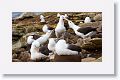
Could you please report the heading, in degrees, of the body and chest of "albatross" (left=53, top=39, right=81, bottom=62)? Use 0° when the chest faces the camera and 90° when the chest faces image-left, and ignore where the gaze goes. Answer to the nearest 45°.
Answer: approximately 90°
